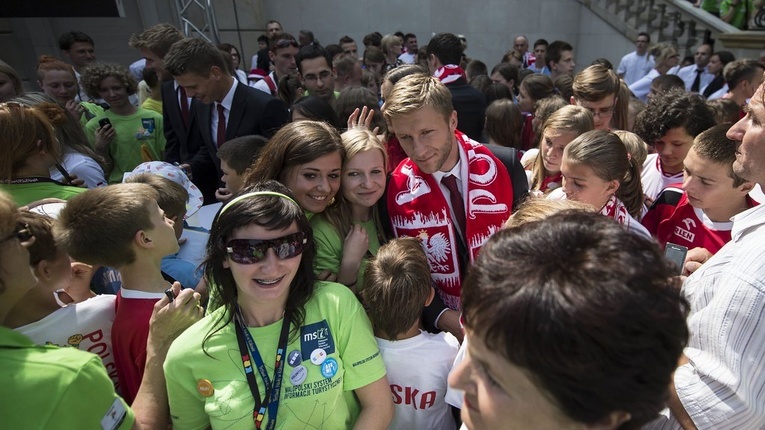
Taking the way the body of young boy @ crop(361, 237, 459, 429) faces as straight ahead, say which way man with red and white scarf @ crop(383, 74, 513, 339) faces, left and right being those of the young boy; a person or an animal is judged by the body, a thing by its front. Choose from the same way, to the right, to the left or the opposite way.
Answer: the opposite way

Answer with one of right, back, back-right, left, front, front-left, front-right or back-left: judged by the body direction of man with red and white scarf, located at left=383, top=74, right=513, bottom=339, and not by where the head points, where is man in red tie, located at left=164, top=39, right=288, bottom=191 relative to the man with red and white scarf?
back-right

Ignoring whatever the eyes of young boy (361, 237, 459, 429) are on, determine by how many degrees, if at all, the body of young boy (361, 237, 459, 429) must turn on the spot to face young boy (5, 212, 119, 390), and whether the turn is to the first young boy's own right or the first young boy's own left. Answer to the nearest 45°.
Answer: approximately 90° to the first young boy's own left

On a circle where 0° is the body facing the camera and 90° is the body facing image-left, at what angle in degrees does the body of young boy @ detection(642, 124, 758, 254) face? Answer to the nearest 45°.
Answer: approximately 45°

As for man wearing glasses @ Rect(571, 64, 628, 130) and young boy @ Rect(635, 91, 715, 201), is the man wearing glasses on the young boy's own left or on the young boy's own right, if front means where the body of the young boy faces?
on the young boy's own right

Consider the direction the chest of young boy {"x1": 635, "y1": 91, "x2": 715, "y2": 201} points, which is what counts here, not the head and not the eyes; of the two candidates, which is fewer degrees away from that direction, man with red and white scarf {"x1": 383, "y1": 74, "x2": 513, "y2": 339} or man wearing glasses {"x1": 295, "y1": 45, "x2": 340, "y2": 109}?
the man with red and white scarf

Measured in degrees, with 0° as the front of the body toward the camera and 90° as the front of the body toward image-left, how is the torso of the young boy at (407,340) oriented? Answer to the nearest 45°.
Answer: approximately 180°

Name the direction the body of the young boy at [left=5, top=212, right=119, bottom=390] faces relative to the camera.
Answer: to the viewer's right

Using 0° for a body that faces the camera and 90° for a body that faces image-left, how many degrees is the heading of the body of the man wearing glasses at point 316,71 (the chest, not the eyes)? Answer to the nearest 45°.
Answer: approximately 0°

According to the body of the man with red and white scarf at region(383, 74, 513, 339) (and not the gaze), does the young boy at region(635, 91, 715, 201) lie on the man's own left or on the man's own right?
on the man's own left
